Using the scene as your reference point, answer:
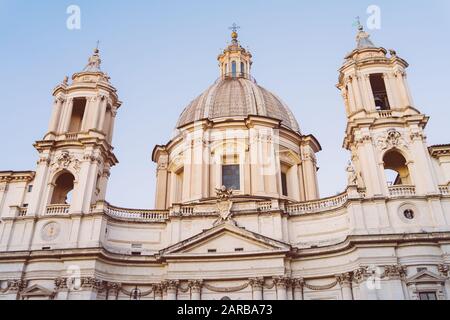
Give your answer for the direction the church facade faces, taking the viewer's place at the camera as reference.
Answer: facing the viewer
